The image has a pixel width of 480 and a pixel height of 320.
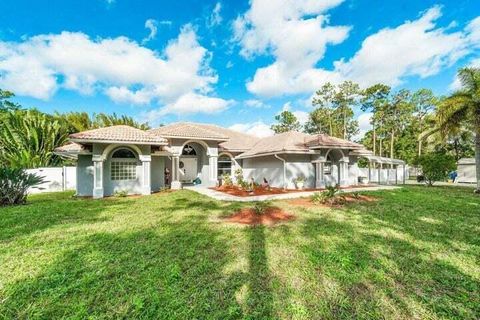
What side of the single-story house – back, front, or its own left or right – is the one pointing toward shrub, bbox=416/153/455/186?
left

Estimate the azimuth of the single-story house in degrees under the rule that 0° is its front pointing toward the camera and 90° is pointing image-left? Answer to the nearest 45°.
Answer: approximately 0°

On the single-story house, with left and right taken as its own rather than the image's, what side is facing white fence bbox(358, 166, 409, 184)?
left

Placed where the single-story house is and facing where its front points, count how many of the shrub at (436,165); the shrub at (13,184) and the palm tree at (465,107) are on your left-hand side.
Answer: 2

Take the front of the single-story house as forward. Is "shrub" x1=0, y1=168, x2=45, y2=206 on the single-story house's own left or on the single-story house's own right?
on the single-story house's own right

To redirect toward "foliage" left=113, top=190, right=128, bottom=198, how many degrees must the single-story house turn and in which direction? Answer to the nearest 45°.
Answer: approximately 45° to its right

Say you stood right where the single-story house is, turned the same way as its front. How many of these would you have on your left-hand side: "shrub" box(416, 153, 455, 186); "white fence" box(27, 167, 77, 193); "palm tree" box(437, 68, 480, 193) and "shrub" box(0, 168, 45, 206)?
2

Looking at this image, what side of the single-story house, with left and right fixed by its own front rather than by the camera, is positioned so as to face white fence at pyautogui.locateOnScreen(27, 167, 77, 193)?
right

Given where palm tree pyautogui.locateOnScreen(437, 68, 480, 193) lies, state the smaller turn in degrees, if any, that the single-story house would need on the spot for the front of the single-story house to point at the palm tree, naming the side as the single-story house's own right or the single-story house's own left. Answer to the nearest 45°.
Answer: approximately 90° to the single-story house's own left
